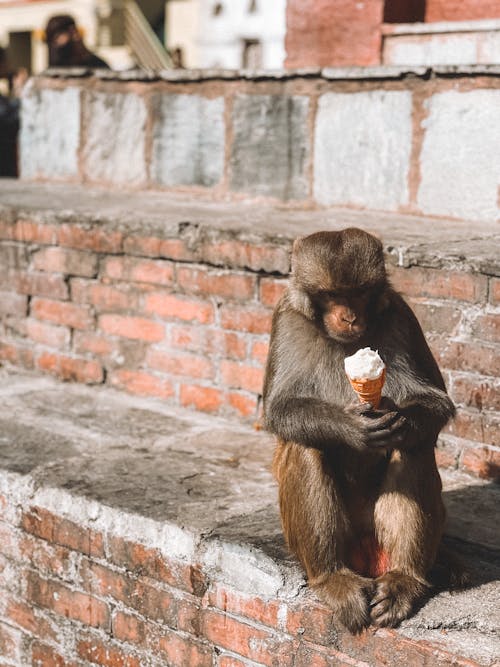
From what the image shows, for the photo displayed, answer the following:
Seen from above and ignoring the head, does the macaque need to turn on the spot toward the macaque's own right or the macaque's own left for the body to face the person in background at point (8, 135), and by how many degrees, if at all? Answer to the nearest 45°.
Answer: approximately 135° to the macaque's own right

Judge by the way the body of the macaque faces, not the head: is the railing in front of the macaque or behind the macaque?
behind

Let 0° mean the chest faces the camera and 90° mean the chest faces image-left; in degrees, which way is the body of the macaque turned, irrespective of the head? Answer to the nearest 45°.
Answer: approximately 0°

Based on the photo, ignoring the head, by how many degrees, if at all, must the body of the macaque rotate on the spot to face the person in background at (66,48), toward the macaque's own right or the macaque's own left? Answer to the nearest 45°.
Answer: approximately 135° to the macaque's own right
